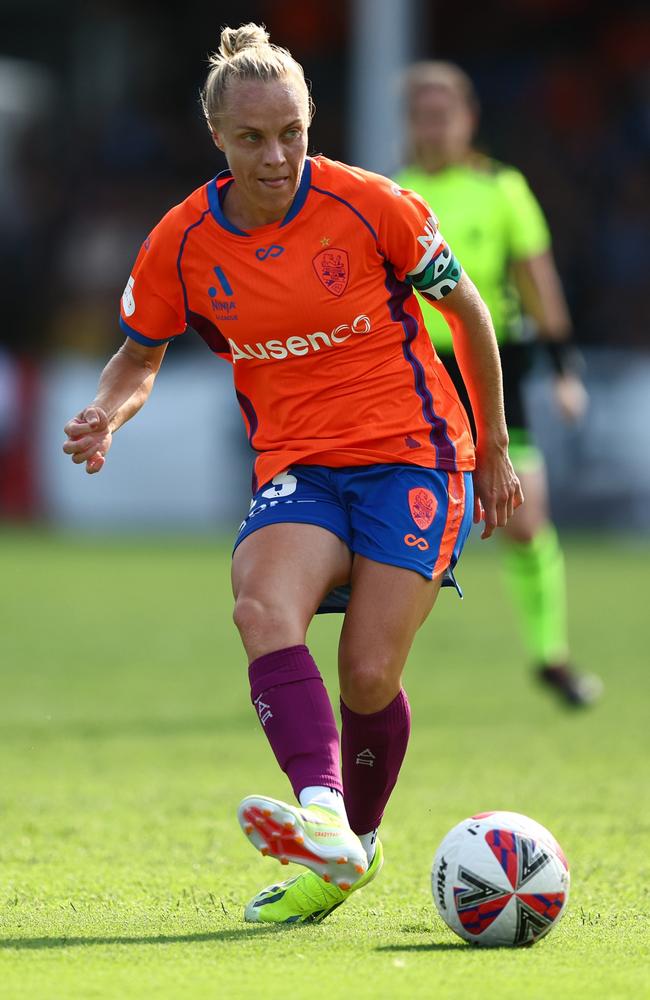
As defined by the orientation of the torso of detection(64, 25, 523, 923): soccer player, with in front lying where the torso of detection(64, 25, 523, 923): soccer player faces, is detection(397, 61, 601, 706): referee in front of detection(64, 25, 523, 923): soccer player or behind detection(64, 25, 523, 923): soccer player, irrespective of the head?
behind

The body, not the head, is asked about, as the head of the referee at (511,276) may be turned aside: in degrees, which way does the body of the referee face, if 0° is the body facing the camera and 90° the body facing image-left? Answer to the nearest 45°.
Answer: approximately 45°
